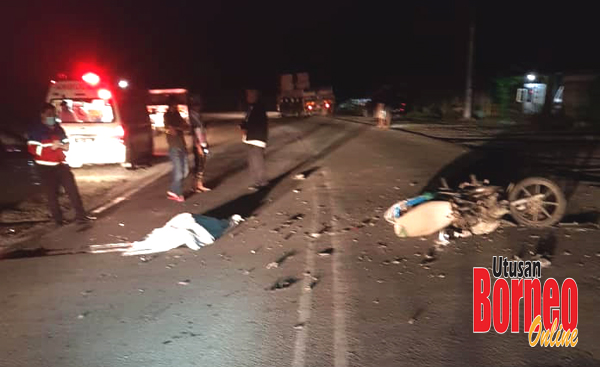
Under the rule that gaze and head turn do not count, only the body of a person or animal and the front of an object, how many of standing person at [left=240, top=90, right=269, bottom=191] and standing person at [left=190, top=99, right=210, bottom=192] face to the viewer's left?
1

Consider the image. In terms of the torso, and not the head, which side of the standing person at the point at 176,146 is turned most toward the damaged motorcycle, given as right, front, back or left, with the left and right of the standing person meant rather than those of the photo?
left

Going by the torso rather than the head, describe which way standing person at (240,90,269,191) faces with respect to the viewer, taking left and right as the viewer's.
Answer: facing to the left of the viewer

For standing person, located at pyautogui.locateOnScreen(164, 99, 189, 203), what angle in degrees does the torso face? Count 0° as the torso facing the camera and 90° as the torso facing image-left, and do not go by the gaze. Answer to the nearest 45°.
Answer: approximately 45°

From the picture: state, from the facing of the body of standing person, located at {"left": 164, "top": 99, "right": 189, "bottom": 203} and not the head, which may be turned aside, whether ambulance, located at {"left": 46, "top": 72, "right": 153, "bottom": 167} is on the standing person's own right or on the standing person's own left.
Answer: on the standing person's own right
